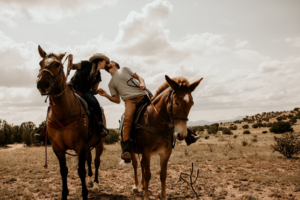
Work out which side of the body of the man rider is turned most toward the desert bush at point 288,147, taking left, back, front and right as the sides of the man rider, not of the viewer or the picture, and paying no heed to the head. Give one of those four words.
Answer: back

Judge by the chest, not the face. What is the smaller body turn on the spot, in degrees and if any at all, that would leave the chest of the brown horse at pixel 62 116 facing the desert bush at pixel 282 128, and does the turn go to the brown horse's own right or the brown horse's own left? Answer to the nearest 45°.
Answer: approximately 180°

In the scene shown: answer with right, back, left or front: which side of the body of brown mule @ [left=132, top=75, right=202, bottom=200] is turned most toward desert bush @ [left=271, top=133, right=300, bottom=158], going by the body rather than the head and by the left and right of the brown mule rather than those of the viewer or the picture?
left

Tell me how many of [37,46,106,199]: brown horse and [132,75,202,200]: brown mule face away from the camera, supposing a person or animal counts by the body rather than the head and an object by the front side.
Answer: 0

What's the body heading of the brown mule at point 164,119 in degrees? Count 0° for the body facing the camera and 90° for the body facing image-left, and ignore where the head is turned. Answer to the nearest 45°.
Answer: approximately 315°

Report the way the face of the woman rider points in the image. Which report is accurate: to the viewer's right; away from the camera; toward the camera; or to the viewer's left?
to the viewer's right

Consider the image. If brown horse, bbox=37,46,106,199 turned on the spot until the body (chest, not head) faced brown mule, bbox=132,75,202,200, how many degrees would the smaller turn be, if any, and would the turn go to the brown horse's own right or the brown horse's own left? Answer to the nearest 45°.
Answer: approximately 135° to the brown horse's own left

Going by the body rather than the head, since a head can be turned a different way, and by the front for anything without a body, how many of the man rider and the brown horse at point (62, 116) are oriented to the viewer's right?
0

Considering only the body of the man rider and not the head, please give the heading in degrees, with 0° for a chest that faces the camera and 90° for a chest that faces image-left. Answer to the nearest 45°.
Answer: approximately 45°
